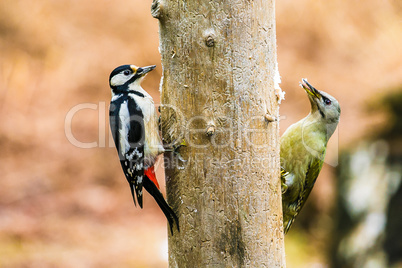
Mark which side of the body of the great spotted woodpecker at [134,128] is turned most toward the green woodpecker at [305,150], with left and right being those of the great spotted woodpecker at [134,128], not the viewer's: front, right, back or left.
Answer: front

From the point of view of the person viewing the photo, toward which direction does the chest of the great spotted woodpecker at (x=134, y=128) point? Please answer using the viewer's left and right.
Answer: facing to the right of the viewer
